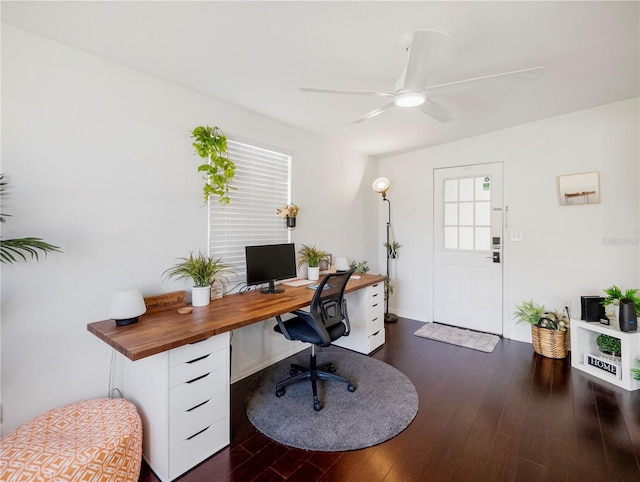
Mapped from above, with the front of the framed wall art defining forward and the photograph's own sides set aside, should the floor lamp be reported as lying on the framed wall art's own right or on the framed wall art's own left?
on the framed wall art's own right

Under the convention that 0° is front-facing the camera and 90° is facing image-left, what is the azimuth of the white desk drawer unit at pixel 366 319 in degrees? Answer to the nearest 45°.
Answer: approximately 315°

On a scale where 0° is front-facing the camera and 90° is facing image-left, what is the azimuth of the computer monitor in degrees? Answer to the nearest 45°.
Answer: approximately 315°

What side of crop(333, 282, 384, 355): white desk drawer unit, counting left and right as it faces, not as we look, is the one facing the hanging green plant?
right

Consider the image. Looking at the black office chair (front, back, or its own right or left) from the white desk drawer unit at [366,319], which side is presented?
right

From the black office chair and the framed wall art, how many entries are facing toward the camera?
1

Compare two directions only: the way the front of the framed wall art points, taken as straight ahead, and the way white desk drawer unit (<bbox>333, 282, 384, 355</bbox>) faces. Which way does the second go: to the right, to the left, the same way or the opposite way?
to the left

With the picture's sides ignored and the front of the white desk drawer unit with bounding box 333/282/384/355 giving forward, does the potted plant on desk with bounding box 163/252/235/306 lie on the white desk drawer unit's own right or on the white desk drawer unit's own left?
on the white desk drawer unit's own right

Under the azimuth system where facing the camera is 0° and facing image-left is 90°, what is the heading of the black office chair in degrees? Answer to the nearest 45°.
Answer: approximately 135°
